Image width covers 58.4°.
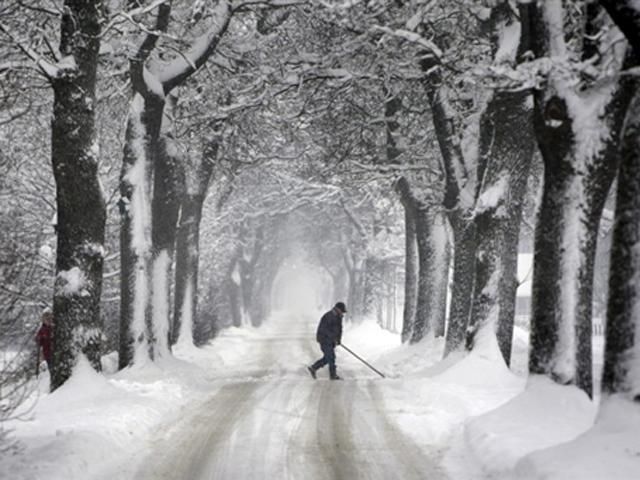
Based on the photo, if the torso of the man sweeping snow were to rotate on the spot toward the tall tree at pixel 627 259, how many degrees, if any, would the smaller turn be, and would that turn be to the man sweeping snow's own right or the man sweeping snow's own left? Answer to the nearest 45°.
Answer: approximately 90° to the man sweeping snow's own right

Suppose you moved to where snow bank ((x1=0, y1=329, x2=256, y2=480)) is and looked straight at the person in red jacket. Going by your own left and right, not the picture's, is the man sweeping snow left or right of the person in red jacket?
right

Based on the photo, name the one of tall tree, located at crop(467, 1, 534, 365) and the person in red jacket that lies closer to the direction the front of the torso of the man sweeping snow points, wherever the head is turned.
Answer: the tall tree

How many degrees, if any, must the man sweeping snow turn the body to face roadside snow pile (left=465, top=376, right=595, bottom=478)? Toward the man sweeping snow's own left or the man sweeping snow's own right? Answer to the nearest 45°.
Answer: approximately 90° to the man sweeping snow's own right

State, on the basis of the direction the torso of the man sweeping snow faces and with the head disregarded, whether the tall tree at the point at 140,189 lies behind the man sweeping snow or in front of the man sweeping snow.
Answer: behind

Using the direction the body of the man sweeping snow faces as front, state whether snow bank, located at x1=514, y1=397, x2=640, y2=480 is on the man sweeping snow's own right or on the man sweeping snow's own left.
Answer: on the man sweeping snow's own right

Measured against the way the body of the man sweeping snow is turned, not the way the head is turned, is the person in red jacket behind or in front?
behind

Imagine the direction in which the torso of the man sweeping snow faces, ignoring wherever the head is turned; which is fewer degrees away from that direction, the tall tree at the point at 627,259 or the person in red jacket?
the tall tree

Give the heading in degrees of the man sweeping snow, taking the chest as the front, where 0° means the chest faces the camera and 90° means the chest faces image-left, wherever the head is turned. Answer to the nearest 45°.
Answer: approximately 270°

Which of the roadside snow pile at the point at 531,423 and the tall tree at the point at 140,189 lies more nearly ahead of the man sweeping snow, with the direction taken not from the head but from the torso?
the roadside snow pile
